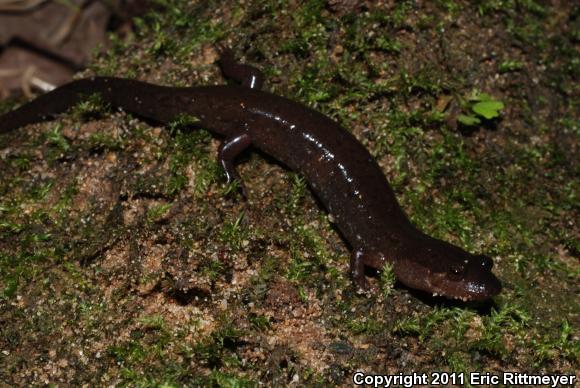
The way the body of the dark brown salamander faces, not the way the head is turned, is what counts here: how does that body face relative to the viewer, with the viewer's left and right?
facing the viewer and to the right of the viewer
